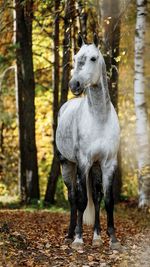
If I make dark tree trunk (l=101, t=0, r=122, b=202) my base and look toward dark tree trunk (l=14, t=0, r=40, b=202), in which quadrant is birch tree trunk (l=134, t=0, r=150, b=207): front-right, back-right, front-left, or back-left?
back-left

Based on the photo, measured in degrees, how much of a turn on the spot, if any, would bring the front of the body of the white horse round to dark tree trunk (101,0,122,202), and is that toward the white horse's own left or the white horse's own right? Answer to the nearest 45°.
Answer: approximately 180°

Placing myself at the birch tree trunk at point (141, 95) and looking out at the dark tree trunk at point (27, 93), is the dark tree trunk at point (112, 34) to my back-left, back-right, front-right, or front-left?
front-right

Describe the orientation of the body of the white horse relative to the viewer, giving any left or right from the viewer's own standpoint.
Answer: facing the viewer

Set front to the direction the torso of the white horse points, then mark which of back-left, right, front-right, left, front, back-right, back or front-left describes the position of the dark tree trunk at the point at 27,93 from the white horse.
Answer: back

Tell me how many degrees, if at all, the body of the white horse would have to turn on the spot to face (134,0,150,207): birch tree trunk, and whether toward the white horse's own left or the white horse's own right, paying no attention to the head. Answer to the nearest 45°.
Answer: approximately 180°

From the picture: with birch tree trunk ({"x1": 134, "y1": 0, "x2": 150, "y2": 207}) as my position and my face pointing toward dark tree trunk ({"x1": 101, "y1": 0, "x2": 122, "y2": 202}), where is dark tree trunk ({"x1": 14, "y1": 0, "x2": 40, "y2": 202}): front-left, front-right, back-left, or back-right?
front-left
